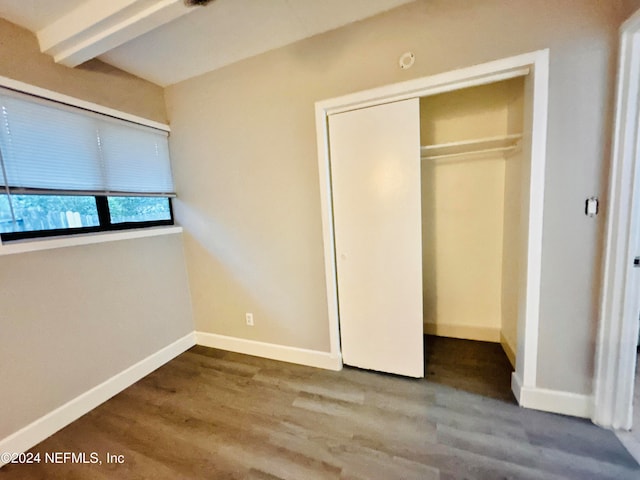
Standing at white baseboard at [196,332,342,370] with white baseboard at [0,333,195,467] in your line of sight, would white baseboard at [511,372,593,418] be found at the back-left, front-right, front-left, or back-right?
back-left

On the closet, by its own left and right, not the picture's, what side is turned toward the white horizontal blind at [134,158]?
right

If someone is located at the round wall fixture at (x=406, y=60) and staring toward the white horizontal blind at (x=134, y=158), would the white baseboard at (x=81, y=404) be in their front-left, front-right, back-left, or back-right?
front-left

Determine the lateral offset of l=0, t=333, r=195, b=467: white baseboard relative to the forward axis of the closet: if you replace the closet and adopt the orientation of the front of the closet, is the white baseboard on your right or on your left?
on your right

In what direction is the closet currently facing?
toward the camera
